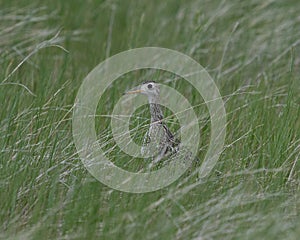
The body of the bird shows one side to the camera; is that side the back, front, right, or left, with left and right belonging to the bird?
left
